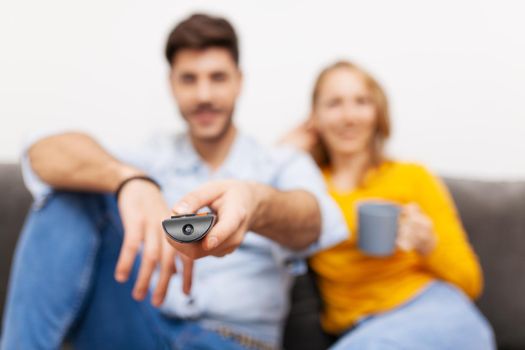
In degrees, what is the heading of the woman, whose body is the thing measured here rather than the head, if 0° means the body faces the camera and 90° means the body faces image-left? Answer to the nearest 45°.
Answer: approximately 0°

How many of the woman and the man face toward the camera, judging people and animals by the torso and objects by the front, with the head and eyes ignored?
2

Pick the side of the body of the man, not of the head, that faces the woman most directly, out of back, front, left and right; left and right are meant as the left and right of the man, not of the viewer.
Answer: left
